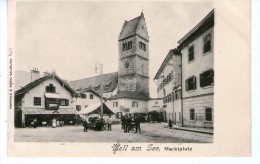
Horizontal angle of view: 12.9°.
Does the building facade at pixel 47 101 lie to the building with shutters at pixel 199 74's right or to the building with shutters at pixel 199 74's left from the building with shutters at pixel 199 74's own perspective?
on its right

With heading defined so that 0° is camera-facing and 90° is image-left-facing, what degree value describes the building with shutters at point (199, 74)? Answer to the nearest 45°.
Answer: approximately 45°
